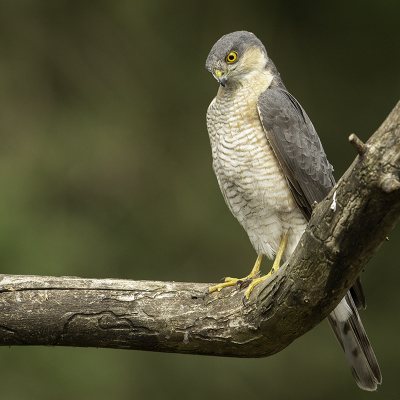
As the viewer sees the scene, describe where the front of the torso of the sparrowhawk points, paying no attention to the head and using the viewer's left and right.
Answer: facing the viewer and to the left of the viewer
